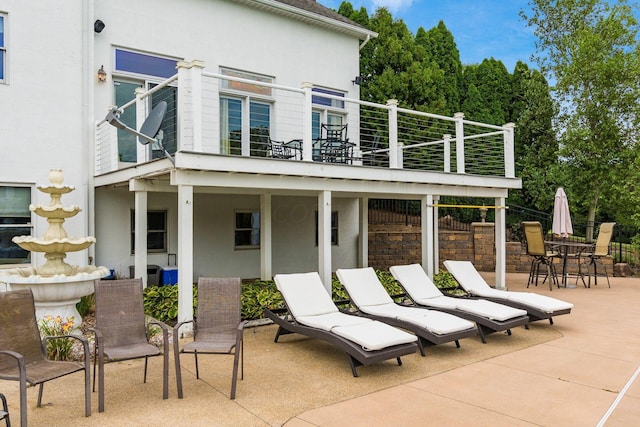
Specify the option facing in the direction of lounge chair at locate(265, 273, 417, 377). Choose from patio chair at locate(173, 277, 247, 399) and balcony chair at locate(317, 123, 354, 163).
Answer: balcony chair at locate(317, 123, 354, 163)

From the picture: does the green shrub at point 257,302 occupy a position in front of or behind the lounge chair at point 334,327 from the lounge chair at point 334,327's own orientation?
behind

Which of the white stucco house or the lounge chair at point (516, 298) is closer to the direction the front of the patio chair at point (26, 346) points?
the lounge chair

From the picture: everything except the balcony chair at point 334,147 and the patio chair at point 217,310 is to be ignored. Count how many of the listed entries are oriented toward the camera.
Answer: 2

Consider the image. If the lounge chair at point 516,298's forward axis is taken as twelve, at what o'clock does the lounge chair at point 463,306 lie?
the lounge chair at point 463,306 is roughly at 3 o'clock from the lounge chair at point 516,298.

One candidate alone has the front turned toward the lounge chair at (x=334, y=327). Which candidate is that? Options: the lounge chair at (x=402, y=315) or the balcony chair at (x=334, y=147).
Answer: the balcony chair

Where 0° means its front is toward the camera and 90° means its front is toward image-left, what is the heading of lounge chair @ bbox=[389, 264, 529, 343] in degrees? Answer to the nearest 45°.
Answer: approximately 315°

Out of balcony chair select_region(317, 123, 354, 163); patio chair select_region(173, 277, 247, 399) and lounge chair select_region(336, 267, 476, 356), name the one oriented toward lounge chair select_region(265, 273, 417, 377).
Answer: balcony chair select_region(317, 123, 354, 163)

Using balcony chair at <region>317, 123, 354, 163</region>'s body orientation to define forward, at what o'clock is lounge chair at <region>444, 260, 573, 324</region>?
The lounge chair is roughly at 10 o'clock from the balcony chair.
